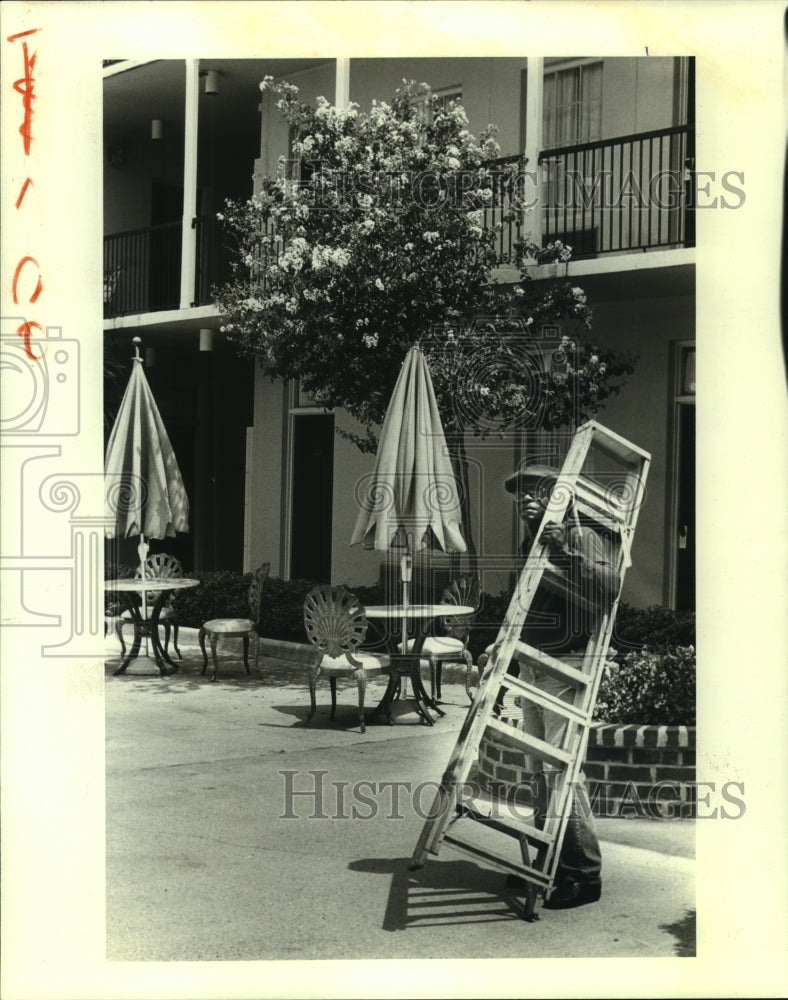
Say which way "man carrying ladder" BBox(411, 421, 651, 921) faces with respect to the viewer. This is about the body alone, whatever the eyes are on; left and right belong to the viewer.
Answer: facing the viewer and to the left of the viewer

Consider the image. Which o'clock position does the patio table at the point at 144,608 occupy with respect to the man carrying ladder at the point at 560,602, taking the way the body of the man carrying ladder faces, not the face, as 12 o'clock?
The patio table is roughly at 2 o'clock from the man carrying ladder.

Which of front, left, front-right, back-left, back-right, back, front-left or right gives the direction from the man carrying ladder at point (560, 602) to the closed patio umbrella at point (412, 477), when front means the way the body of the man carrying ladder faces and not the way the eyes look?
right

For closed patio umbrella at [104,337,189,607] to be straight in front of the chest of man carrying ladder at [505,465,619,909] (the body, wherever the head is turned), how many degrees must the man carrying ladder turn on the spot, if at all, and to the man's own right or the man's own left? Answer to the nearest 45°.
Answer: approximately 45° to the man's own right

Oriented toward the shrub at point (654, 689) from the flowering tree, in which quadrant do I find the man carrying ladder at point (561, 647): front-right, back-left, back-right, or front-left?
front-right

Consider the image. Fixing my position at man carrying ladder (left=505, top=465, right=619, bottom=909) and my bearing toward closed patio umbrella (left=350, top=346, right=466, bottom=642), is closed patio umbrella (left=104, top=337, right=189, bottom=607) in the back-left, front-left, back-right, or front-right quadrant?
front-left

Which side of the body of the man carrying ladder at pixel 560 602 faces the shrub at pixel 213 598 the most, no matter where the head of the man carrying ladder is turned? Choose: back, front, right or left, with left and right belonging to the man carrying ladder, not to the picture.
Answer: right

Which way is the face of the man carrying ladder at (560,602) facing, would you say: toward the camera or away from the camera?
toward the camera

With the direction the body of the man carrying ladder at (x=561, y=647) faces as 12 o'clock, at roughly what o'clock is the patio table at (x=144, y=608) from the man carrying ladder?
The patio table is roughly at 2 o'clock from the man carrying ladder.
